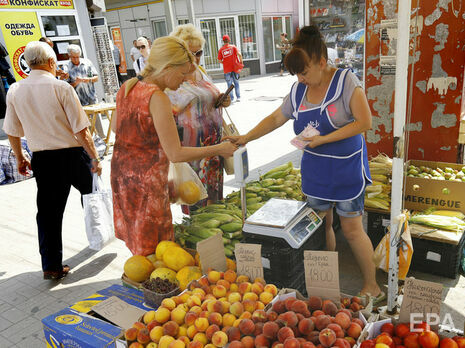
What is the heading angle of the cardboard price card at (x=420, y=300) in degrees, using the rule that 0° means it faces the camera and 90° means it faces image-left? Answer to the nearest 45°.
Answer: approximately 0°

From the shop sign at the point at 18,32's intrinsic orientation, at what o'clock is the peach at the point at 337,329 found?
The peach is roughly at 12 o'clock from the shop sign.

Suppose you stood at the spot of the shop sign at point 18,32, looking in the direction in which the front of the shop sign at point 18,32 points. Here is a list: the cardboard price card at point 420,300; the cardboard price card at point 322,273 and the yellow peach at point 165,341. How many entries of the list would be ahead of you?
3

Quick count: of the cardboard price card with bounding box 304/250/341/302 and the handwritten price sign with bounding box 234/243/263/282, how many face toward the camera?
2

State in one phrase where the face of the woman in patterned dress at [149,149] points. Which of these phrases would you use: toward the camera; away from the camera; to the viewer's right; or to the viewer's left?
to the viewer's right

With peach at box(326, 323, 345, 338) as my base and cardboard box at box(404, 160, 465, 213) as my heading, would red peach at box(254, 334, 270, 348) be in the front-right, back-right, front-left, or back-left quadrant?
back-left

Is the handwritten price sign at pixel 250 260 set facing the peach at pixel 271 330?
yes

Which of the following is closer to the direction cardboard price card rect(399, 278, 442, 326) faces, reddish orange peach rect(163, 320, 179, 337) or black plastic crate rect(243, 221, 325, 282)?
the reddish orange peach

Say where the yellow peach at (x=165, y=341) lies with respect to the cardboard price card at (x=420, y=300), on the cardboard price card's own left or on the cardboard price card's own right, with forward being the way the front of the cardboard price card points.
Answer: on the cardboard price card's own right

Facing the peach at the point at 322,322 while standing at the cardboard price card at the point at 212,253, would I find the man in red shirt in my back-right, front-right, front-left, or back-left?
back-left

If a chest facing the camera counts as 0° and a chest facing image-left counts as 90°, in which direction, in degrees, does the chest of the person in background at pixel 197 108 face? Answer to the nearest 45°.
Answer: approximately 315°
